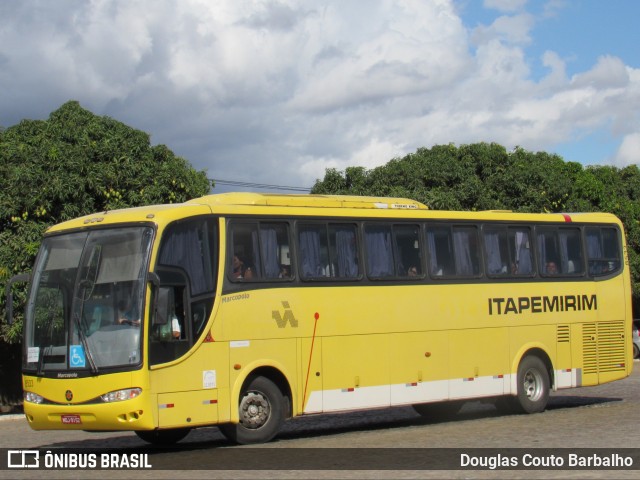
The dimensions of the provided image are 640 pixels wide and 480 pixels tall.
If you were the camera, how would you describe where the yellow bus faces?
facing the viewer and to the left of the viewer
